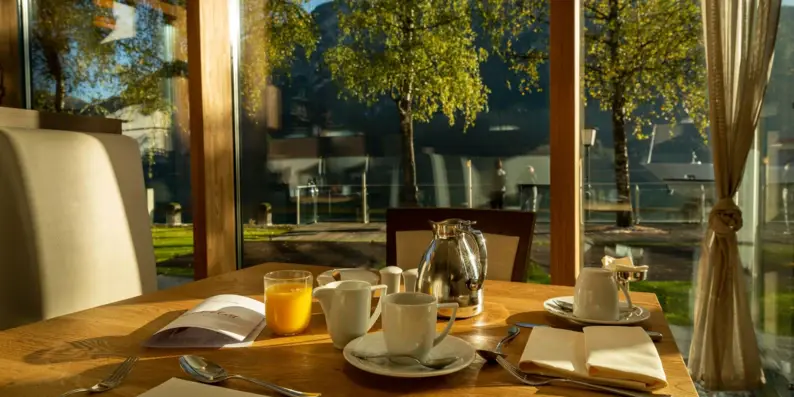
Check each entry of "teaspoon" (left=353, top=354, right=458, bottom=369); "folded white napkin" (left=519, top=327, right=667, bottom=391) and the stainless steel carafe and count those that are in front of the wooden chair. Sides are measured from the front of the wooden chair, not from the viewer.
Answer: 3

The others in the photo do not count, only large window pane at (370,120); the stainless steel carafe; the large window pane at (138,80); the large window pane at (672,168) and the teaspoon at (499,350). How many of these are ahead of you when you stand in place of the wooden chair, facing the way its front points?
2

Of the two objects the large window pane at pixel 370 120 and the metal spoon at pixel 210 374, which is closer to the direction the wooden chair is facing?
the metal spoon

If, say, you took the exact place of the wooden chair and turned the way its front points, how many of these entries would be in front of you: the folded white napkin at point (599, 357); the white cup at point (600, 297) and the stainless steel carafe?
3

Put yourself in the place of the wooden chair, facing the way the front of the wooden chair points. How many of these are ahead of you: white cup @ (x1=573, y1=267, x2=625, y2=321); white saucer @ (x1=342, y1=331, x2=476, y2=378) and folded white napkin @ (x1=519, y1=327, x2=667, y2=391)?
3

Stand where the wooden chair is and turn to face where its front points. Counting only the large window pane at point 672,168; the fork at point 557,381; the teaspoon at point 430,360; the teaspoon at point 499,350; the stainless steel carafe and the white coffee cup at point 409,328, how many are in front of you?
5

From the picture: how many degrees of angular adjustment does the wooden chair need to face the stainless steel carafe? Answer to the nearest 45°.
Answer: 0° — it already faces it

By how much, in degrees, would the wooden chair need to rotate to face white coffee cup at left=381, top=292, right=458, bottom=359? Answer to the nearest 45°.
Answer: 0° — it already faces it

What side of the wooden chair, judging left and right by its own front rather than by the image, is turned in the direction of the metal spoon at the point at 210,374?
front

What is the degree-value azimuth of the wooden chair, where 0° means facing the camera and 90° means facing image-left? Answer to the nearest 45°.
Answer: approximately 0°

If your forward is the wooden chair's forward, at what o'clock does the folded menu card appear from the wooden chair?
The folded menu card is roughly at 1 o'clock from the wooden chair.

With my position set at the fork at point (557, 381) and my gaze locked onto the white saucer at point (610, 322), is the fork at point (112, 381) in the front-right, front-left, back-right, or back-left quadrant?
back-left

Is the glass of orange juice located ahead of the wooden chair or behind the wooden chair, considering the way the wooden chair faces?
ahead

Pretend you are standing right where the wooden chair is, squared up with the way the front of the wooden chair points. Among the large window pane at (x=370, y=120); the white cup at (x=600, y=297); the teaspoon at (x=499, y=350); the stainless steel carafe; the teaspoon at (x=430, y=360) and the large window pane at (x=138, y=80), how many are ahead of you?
4

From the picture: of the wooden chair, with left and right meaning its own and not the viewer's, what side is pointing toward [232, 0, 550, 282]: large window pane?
back

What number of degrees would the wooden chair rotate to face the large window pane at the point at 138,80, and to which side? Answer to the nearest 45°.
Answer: approximately 135° to its right

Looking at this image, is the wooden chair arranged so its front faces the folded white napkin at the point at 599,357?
yes

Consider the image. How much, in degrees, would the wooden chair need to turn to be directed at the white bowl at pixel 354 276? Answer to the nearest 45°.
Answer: approximately 45° to its right

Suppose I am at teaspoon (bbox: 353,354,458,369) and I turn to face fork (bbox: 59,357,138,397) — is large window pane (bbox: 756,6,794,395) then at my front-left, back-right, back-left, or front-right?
back-right

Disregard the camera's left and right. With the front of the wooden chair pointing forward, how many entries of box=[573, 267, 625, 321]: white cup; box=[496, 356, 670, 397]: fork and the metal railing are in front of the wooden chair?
2
